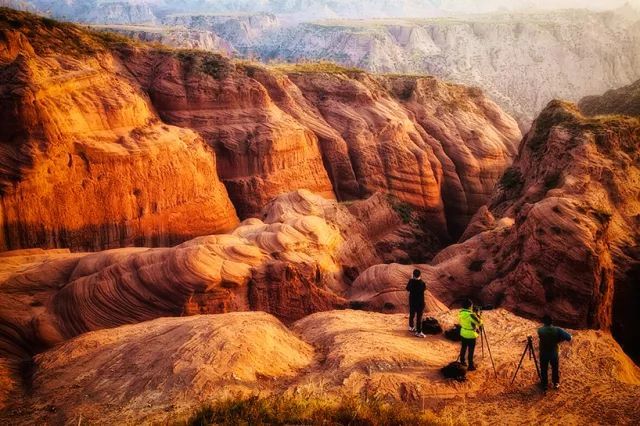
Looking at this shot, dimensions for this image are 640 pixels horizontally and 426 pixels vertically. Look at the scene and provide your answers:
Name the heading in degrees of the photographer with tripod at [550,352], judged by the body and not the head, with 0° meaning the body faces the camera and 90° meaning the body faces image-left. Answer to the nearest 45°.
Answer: approximately 180°

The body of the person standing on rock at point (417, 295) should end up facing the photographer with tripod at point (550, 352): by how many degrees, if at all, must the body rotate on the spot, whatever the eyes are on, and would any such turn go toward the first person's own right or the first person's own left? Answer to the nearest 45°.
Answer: approximately 135° to the first person's own right

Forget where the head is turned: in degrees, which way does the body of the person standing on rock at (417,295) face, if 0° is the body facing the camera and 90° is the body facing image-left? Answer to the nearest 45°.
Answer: approximately 180°

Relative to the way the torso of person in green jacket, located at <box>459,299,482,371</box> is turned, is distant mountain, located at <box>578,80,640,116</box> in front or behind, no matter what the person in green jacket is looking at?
in front

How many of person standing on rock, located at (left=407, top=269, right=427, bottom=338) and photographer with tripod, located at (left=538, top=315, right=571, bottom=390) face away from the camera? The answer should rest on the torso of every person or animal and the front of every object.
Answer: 2

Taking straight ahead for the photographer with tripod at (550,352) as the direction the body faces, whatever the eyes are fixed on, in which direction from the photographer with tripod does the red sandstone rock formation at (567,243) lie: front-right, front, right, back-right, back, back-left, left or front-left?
front

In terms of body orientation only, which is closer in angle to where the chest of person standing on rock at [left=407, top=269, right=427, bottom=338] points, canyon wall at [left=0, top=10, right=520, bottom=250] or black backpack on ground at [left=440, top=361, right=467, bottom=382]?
the canyon wall

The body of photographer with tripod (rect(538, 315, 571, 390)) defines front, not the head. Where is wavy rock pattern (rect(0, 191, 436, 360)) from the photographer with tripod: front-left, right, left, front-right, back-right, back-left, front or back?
left

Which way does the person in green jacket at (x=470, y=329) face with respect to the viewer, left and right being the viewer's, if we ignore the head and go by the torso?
facing away from the viewer and to the right of the viewer

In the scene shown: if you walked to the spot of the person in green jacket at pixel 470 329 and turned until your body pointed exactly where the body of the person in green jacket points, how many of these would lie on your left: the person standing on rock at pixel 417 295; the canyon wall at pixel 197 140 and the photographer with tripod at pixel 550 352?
2
